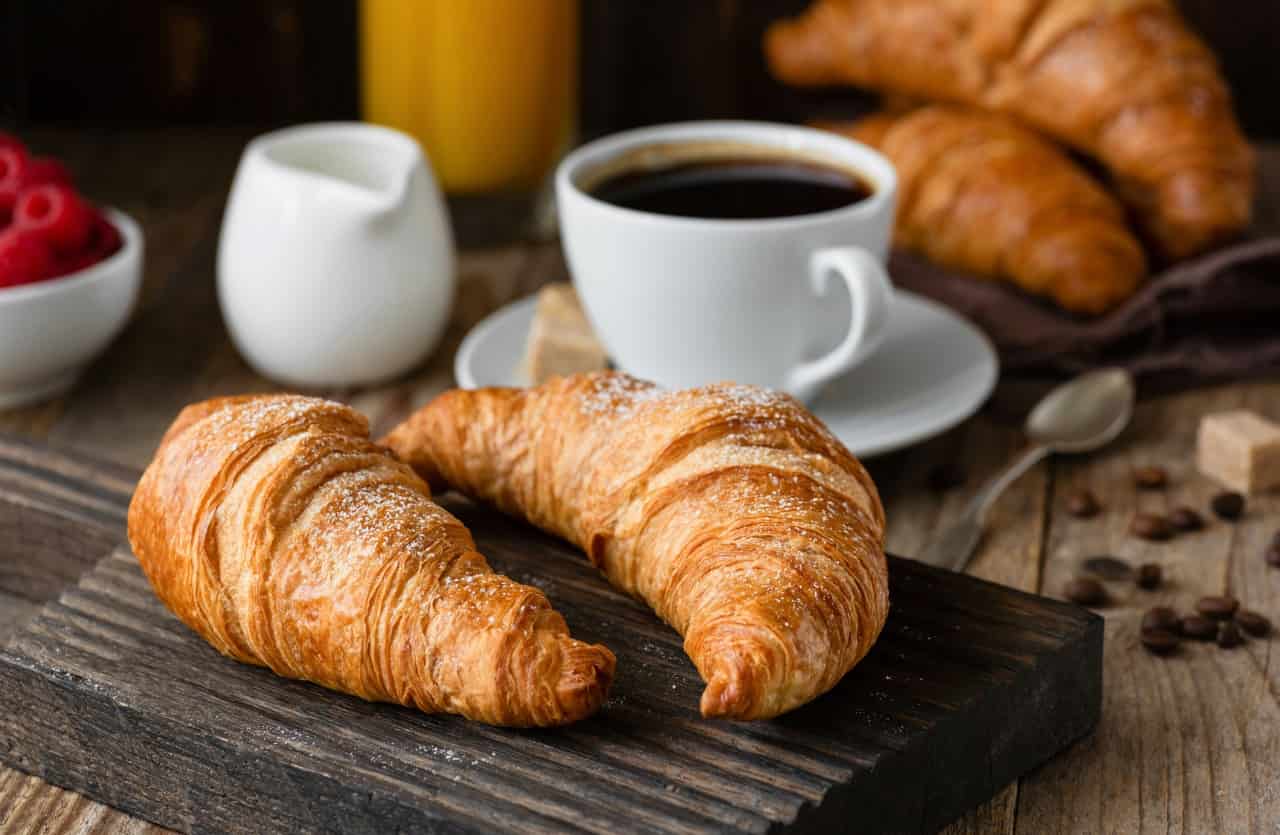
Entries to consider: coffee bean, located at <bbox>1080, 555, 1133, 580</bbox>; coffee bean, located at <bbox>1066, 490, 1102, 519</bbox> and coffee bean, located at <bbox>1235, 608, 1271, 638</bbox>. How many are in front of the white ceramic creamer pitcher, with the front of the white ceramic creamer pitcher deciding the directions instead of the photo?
3

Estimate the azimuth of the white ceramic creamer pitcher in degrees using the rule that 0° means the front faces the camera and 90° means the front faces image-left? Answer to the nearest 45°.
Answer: approximately 315°

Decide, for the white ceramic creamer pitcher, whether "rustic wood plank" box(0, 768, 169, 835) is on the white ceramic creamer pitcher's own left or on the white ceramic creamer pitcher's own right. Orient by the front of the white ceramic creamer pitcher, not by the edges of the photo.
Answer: on the white ceramic creamer pitcher's own right

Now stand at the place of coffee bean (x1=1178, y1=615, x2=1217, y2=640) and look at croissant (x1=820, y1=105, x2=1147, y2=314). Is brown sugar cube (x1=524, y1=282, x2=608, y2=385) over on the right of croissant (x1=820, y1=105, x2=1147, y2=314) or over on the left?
left

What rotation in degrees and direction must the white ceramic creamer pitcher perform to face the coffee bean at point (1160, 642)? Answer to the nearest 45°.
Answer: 0° — it already faces it

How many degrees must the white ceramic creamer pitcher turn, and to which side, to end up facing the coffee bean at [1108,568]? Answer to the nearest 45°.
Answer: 0° — it already faces it
